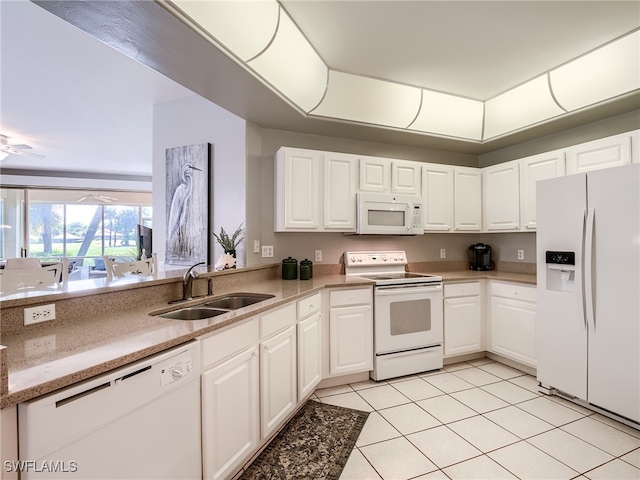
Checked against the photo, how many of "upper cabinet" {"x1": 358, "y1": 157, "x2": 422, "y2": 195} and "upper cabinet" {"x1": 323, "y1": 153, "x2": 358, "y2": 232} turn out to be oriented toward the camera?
2

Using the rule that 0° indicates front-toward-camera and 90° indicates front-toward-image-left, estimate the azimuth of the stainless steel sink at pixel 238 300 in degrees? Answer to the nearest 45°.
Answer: approximately 315°

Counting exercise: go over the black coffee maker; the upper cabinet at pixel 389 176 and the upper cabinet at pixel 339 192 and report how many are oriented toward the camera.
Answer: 3

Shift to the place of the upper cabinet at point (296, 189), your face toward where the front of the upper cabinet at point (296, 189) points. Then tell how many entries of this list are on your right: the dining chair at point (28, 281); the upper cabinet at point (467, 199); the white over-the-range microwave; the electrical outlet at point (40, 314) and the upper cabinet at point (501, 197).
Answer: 2

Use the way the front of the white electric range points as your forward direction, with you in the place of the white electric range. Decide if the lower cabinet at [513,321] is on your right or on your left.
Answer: on your left

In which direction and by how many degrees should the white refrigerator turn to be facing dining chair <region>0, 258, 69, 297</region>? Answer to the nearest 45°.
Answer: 0° — it already faces it

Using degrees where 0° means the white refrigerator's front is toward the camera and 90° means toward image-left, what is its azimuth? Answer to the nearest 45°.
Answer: approximately 45°

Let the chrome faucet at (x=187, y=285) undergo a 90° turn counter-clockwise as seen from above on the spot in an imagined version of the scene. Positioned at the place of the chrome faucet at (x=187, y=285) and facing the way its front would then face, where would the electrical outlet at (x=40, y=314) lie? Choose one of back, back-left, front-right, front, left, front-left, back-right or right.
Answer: back

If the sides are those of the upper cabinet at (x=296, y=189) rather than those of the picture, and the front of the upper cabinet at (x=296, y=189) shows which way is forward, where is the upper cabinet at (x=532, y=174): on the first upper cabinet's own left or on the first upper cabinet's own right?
on the first upper cabinet's own left

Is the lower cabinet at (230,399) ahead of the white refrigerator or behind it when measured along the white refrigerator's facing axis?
ahead

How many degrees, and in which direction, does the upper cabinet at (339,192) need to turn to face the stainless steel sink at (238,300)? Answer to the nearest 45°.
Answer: approximately 45° to its right
